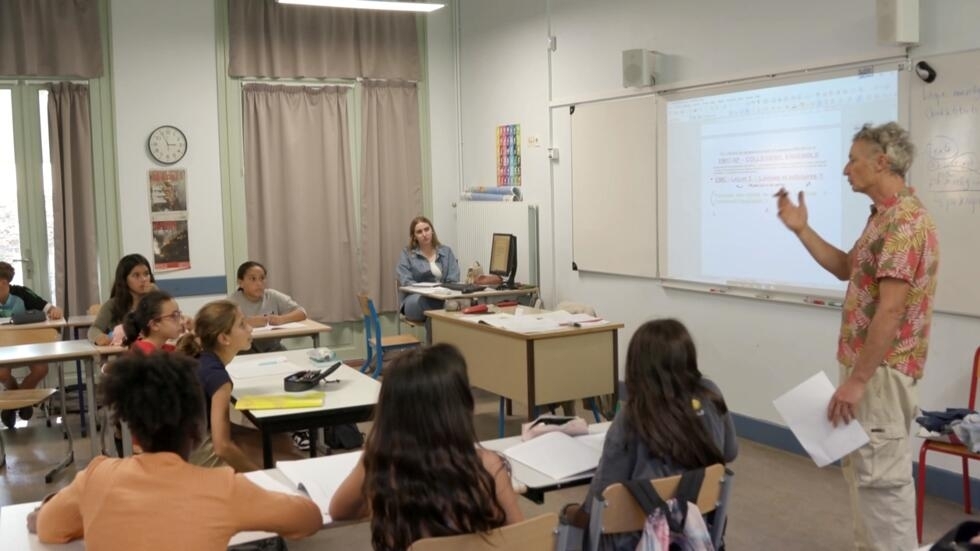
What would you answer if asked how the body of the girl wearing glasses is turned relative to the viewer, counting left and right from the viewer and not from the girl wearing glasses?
facing to the right of the viewer

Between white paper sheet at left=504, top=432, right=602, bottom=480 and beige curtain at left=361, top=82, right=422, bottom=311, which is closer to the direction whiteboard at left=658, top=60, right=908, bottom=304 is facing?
the white paper sheet

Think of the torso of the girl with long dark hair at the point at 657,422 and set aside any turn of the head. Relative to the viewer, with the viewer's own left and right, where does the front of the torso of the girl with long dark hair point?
facing away from the viewer and to the left of the viewer

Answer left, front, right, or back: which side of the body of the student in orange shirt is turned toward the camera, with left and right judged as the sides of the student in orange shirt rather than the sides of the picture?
back

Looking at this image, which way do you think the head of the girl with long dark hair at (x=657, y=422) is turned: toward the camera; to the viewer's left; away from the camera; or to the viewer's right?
away from the camera

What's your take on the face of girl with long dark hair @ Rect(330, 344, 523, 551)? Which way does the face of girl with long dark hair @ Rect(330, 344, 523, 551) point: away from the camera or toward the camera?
away from the camera

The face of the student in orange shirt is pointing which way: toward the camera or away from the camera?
away from the camera

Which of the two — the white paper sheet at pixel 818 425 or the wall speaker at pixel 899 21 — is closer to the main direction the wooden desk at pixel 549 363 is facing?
the white paper sheet

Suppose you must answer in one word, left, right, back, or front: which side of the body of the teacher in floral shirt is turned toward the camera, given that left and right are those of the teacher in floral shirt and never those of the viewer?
left
